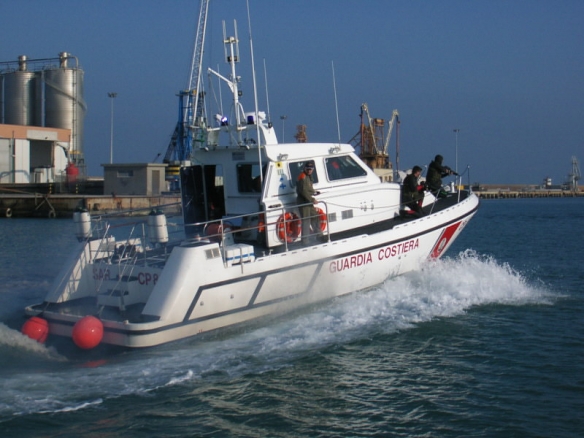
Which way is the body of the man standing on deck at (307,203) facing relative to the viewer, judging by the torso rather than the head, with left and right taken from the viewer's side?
facing the viewer and to the right of the viewer

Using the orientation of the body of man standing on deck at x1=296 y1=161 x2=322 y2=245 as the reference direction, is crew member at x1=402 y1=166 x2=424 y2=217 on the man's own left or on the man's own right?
on the man's own left

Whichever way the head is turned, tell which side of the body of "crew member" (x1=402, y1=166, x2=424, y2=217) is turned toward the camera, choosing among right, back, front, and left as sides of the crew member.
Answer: right

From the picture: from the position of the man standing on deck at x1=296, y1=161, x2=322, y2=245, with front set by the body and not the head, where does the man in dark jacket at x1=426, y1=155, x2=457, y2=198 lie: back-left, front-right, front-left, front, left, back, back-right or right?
left

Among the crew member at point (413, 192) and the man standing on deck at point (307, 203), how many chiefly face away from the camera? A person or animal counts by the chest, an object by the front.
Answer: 0

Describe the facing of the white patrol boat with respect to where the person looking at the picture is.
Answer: facing away from the viewer and to the right of the viewer

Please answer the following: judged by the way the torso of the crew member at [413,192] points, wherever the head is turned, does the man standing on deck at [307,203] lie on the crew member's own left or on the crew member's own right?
on the crew member's own right

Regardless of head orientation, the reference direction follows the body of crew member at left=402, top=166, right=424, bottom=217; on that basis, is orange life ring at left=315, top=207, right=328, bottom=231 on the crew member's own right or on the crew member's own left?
on the crew member's own right
